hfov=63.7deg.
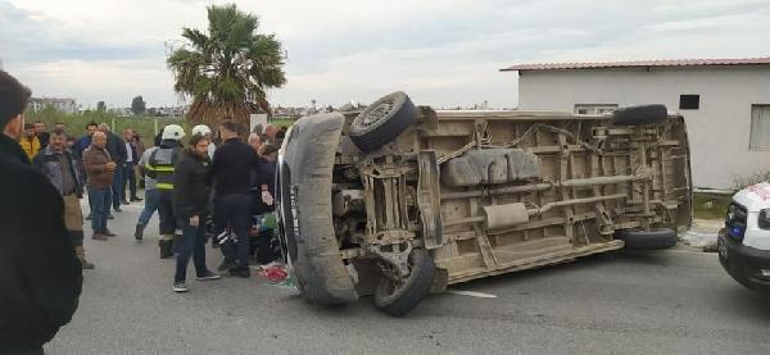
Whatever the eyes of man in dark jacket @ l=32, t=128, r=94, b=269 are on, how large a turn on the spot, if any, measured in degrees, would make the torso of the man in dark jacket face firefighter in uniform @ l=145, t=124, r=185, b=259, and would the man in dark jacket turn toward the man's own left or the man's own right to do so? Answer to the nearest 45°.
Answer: approximately 45° to the man's own left

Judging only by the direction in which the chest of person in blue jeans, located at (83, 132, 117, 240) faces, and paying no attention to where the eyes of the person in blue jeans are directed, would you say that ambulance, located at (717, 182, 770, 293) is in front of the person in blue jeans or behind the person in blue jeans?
in front

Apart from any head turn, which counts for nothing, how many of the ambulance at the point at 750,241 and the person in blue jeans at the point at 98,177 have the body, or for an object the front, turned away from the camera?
0

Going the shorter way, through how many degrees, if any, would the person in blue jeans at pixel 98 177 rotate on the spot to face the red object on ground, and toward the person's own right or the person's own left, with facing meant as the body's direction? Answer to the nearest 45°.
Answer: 0° — they already face it

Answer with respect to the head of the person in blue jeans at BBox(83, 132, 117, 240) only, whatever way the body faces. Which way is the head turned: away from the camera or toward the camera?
toward the camera

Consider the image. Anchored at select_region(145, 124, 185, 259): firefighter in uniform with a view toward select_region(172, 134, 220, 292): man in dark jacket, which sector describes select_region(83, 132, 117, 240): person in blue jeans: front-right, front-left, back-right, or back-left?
back-right

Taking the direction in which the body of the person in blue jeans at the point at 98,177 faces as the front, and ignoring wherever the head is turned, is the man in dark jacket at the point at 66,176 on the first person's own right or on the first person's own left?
on the first person's own right

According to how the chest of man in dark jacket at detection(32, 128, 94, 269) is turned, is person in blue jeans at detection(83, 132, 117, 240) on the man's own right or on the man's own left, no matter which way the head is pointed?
on the man's own left

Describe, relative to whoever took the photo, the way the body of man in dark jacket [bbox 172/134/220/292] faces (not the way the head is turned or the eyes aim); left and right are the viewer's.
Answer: facing the viewer and to the right of the viewer

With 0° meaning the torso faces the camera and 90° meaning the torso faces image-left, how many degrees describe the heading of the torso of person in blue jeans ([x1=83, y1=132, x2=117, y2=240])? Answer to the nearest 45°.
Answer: approximately 315°

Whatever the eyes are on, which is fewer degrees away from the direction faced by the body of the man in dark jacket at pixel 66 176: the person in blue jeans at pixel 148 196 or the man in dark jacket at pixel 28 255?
the man in dark jacket

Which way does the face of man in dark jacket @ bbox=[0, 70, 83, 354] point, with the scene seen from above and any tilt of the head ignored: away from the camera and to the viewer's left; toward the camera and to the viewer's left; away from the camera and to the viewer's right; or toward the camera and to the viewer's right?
away from the camera and to the viewer's right

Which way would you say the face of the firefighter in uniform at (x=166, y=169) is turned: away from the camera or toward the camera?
away from the camera

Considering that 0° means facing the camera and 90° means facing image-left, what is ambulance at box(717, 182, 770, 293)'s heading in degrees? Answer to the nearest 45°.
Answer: approximately 45°

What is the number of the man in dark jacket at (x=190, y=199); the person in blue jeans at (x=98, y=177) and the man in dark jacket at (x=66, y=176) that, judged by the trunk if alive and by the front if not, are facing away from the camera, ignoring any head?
0

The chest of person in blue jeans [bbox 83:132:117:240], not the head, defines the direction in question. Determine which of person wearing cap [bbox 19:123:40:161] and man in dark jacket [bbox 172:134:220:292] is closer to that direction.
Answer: the man in dark jacket
